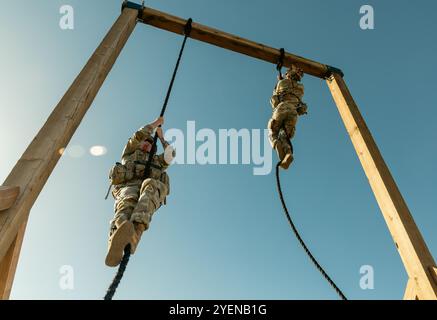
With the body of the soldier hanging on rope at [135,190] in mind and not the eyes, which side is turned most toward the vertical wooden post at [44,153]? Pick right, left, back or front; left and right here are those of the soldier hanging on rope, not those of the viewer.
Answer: right

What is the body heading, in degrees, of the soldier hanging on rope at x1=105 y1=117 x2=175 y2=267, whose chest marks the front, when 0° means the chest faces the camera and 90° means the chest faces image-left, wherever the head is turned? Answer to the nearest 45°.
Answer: approximately 315°

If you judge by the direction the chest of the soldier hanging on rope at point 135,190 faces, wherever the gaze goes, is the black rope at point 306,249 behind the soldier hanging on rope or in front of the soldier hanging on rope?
in front

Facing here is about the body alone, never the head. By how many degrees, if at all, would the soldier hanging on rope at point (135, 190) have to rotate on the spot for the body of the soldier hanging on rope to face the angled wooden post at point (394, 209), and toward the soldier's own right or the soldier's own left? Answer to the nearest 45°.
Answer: approximately 90° to the soldier's own left
